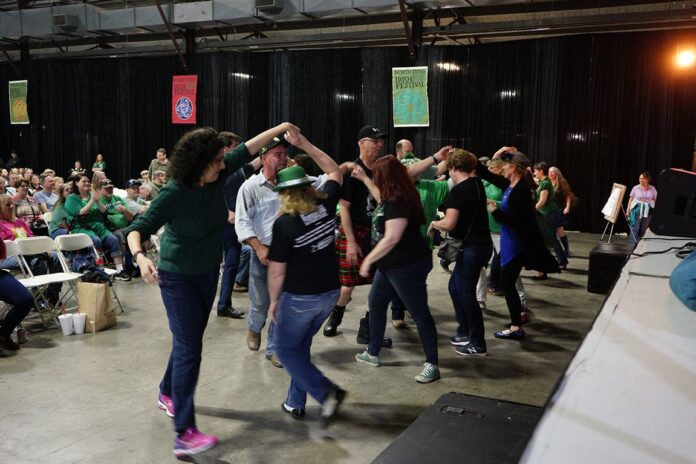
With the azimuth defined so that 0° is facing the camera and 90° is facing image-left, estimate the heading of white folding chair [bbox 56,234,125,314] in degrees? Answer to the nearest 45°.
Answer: approximately 315°

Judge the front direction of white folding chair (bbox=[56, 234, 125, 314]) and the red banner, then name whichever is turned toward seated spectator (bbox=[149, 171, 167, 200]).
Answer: the red banner

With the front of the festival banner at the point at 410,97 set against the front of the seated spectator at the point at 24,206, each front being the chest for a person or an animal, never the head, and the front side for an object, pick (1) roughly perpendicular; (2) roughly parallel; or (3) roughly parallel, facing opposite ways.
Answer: roughly perpendicular

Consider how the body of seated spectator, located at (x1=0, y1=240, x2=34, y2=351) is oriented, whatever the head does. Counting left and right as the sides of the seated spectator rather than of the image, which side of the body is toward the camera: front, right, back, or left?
right

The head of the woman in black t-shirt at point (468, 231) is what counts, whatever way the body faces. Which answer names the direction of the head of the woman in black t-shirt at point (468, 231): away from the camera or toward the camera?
away from the camera

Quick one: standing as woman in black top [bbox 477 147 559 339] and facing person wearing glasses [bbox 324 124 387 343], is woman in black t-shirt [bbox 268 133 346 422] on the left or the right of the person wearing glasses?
left

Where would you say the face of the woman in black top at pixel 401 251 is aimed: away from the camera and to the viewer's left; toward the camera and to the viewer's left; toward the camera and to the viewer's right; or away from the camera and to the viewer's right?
away from the camera and to the viewer's left

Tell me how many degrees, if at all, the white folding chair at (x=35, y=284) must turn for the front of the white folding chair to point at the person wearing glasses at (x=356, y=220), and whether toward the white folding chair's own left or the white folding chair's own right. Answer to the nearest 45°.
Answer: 0° — it already faces them

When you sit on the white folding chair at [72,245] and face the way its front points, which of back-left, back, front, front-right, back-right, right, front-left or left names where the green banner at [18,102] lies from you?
back-left

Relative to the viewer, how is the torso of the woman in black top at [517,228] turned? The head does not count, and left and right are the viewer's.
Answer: facing to the left of the viewer

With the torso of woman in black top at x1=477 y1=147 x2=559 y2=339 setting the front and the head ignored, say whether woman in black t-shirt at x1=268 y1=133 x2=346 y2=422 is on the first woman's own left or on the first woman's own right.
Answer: on the first woman's own left
